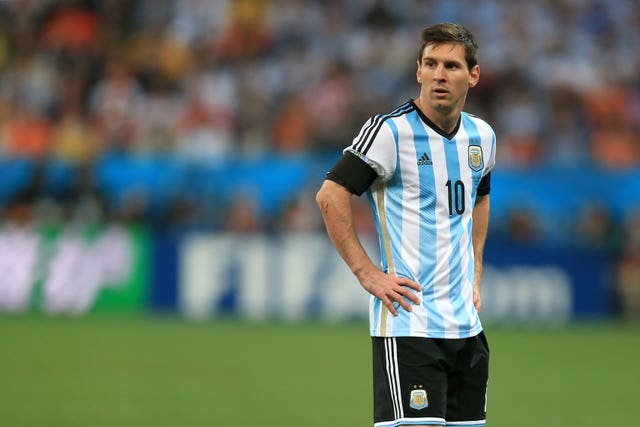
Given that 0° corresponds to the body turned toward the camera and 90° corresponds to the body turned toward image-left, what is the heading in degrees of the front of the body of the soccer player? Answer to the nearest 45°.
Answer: approximately 315°
